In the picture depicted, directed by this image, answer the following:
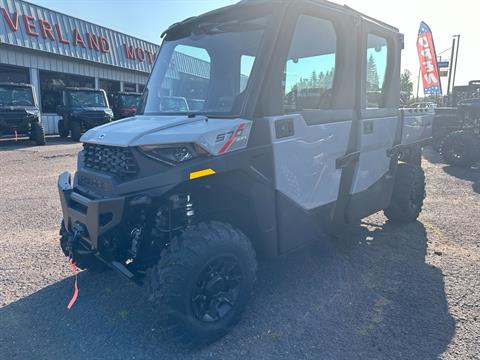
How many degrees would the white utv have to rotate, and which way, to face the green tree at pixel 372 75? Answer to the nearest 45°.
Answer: approximately 180°

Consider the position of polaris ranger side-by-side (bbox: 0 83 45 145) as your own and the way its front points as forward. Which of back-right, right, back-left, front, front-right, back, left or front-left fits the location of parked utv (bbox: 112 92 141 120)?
back-left

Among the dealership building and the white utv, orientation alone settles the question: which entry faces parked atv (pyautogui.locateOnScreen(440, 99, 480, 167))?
the dealership building

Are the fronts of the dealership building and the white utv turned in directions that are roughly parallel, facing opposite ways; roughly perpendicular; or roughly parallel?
roughly perpendicular

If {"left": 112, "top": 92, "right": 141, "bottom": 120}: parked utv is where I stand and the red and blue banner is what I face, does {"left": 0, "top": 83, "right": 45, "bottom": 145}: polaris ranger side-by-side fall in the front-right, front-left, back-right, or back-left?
back-right

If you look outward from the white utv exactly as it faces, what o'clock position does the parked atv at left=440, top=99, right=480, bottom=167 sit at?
The parked atv is roughly at 6 o'clock from the white utv.

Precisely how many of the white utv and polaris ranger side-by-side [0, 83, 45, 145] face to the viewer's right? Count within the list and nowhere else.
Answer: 0

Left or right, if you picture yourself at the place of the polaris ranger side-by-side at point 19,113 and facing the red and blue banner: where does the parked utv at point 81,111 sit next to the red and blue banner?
left

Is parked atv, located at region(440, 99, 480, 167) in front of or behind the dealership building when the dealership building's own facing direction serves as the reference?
in front

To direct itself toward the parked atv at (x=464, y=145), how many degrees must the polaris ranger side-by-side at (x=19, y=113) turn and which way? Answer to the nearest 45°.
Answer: approximately 45° to its left

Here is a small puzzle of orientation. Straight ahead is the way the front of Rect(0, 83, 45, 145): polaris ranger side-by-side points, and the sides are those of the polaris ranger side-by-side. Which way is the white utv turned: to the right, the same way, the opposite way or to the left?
to the right
